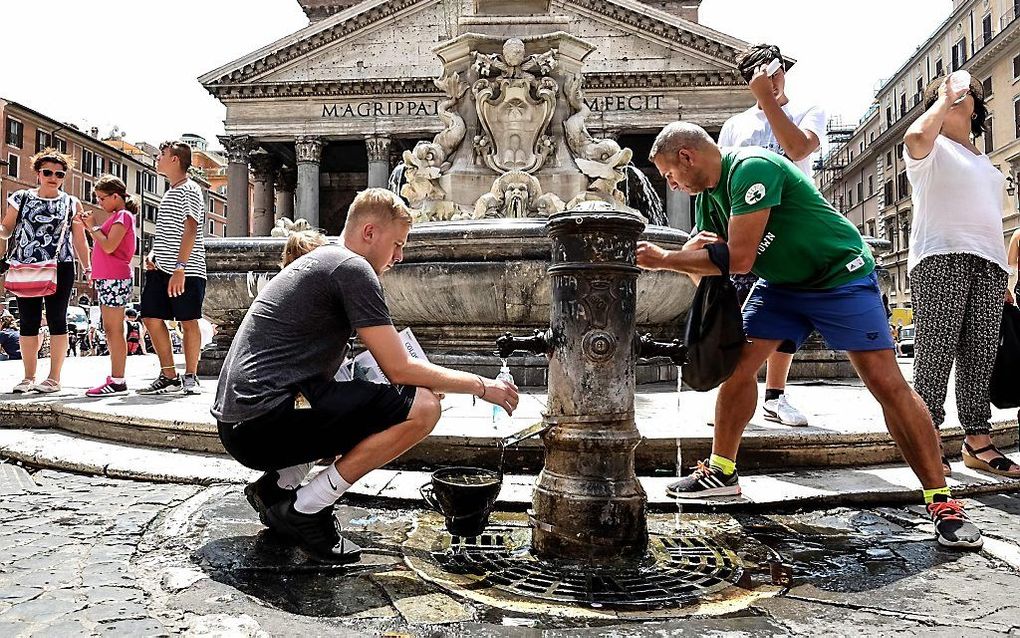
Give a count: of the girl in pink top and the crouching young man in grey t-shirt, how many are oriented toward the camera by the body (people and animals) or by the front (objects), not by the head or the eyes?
0

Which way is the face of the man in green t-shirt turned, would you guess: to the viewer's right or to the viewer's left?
to the viewer's left

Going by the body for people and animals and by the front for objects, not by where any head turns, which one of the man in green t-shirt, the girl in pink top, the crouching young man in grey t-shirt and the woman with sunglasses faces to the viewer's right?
the crouching young man in grey t-shirt

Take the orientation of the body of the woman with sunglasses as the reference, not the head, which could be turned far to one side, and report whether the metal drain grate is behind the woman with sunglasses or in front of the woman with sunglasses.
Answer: in front

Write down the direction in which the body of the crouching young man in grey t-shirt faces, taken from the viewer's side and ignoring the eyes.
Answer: to the viewer's right

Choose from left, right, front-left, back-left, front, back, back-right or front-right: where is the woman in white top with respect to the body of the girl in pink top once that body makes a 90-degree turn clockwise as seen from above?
back-right

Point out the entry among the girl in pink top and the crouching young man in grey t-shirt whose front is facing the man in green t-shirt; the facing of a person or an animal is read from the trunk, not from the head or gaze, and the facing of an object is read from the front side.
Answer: the crouching young man in grey t-shirt

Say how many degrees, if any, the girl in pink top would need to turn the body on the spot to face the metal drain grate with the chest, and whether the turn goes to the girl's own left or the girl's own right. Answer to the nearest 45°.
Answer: approximately 90° to the girl's own left

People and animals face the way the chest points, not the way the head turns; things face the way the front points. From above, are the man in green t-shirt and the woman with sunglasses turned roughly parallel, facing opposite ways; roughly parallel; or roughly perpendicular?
roughly perpendicular

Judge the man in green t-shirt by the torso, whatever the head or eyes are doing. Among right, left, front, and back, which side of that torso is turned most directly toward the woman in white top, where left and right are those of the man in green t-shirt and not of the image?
back
